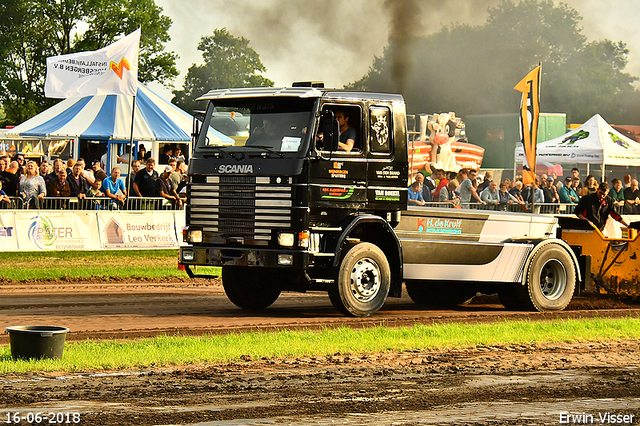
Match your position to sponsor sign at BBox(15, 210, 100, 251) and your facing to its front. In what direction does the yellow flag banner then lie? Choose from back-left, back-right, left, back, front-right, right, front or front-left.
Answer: left

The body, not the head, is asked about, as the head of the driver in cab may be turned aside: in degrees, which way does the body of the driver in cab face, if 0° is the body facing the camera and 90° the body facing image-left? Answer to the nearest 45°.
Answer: approximately 45°

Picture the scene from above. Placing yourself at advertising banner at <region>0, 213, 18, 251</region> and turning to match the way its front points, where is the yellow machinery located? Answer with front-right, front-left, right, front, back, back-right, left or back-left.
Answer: front-left

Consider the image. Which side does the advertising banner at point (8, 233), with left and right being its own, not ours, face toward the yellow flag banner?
left

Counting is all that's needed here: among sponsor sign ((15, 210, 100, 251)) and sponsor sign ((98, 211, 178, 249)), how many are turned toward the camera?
2

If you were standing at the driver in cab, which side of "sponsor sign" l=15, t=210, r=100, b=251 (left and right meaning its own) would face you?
front

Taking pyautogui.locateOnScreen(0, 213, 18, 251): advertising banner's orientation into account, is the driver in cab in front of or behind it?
in front

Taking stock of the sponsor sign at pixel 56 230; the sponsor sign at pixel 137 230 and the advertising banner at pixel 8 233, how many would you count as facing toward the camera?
3

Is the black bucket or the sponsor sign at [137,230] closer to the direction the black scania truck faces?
the black bucket

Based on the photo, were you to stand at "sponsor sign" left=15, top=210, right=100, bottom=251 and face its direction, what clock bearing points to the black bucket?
The black bucket is roughly at 12 o'clock from the sponsor sign.

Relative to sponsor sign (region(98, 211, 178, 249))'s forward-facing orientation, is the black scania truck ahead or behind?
ahead
